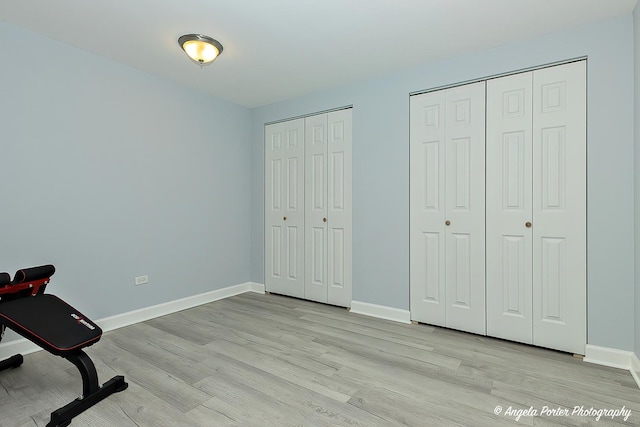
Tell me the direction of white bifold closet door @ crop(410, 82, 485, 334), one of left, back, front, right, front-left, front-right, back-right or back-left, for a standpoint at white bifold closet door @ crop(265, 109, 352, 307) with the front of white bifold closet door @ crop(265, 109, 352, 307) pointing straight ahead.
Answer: left

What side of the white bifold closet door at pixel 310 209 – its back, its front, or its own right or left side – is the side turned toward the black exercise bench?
front

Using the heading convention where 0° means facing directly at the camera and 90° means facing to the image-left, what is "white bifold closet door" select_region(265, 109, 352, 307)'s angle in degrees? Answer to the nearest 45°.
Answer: approximately 45°

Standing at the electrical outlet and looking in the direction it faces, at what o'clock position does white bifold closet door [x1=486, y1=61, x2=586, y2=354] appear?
The white bifold closet door is roughly at 12 o'clock from the electrical outlet.

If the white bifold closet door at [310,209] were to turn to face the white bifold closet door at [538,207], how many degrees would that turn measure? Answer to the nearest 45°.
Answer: approximately 90° to its left

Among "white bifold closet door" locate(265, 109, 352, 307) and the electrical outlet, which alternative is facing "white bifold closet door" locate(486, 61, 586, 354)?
the electrical outlet

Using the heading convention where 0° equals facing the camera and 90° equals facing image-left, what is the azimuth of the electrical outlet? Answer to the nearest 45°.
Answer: approximately 315°

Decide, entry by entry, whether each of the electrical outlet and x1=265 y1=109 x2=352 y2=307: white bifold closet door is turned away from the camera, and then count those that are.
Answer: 0

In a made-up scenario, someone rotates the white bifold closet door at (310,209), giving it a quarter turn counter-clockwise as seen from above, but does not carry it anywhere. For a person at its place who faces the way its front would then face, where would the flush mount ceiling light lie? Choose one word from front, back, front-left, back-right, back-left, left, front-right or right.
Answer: right

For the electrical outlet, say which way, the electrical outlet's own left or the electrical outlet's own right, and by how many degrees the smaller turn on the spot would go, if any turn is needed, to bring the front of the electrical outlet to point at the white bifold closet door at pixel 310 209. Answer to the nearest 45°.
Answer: approximately 45° to the electrical outlet's own left
